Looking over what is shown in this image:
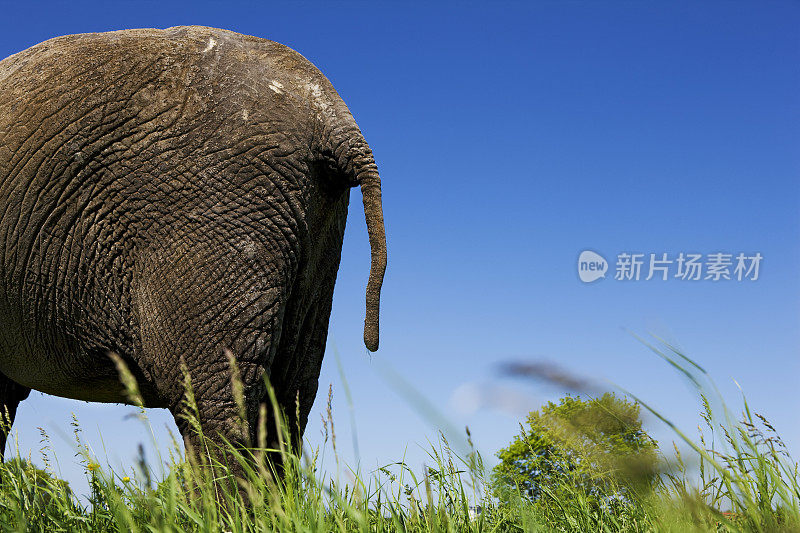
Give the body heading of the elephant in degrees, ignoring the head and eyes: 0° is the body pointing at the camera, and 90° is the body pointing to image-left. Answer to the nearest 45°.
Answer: approximately 90°
